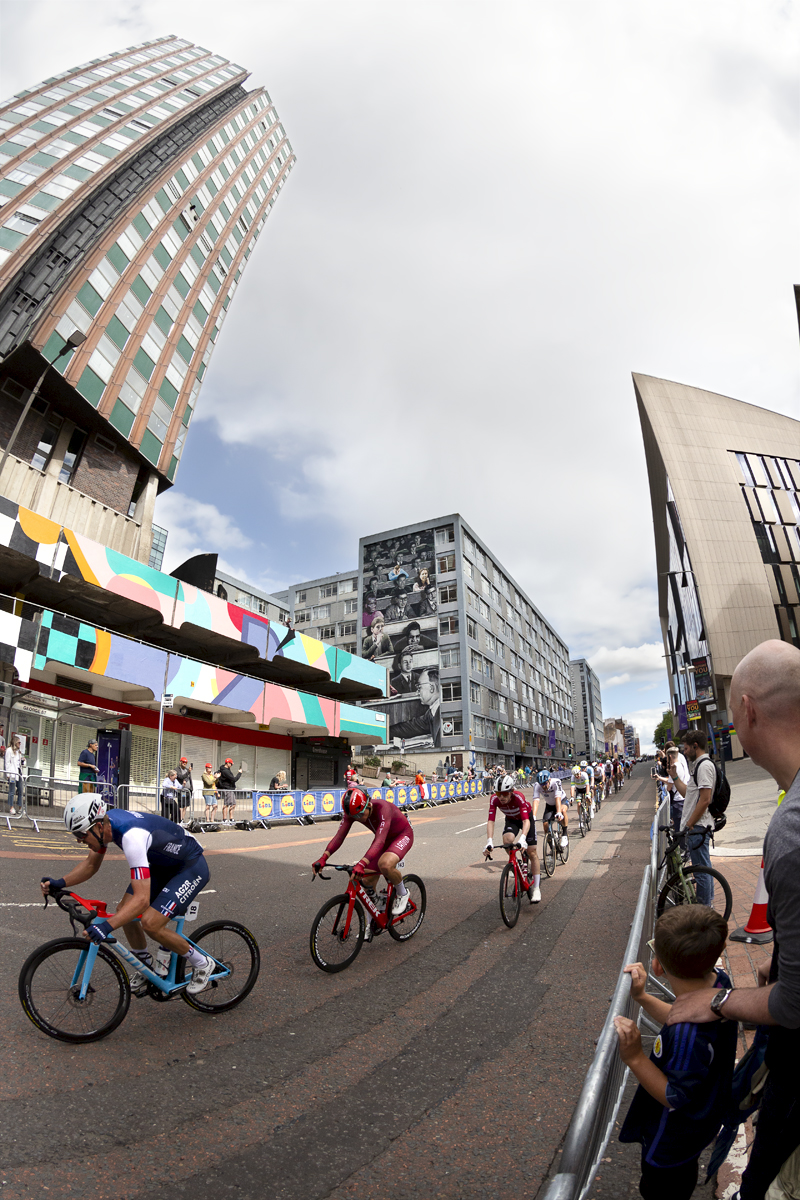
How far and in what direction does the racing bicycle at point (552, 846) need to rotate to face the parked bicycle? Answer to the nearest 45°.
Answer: approximately 45° to its left

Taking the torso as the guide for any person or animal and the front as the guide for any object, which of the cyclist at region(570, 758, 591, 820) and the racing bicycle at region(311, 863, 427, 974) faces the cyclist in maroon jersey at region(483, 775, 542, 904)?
the cyclist

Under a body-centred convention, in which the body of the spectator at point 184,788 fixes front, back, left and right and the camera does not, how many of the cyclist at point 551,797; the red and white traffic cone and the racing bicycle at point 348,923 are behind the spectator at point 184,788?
0

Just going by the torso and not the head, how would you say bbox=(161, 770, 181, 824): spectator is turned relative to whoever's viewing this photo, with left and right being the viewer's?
facing the viewer and to the right of the viewer

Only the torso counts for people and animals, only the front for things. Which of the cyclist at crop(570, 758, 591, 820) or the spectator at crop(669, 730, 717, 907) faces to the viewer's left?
the spectator

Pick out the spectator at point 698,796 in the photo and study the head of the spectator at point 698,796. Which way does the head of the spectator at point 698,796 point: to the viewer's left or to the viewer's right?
to the viewer's left

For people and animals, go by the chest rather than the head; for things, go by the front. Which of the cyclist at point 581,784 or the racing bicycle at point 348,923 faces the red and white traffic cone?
the cyclist

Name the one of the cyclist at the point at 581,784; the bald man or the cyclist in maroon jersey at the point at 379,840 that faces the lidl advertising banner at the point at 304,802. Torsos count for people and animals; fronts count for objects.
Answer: the bald man

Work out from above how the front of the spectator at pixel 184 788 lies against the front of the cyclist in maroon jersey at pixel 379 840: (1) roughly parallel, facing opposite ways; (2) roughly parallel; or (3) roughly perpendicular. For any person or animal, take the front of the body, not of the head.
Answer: roughly perpendicular

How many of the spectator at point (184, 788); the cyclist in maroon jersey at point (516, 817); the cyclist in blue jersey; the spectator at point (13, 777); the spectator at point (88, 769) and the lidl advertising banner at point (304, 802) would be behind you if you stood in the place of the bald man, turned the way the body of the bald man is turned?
0

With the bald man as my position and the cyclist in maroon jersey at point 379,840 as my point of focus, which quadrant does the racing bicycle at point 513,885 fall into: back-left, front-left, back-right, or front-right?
front-right

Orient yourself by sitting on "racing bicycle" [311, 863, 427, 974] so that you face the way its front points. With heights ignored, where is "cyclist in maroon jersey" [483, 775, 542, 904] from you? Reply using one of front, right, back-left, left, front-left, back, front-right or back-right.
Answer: back

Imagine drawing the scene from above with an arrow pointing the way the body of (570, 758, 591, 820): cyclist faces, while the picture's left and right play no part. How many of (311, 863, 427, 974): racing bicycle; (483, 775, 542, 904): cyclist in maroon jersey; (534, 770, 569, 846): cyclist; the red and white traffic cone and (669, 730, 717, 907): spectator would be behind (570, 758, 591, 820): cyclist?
0

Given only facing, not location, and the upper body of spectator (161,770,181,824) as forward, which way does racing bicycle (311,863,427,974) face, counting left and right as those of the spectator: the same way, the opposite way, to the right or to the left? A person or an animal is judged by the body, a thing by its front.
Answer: to the right

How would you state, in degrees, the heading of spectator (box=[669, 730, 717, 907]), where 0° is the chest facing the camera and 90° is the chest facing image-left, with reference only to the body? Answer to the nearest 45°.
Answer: approximately 90°

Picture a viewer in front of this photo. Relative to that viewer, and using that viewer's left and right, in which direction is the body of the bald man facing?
facing away from the viewer and to the left of the viewer

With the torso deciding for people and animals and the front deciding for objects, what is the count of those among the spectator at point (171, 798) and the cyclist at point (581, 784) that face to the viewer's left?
0

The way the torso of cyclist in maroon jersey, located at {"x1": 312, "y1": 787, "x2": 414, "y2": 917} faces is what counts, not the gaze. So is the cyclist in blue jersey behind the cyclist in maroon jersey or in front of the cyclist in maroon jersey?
in front

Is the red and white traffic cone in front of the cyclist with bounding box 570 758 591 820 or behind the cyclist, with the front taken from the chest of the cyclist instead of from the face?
in front

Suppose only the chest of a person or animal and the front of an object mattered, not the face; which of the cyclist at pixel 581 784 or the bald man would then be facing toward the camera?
the cyclist

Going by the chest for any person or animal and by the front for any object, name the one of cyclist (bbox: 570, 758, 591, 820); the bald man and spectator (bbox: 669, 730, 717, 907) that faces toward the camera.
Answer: the cyclist

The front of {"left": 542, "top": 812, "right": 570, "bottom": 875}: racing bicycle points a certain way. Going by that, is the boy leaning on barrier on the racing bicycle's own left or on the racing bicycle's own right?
on the racing bicycle's own left

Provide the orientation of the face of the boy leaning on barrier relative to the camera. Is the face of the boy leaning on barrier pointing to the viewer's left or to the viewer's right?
to the viewer's left

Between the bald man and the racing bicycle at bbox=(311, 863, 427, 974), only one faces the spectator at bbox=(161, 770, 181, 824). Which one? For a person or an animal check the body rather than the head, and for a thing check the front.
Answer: the bald man

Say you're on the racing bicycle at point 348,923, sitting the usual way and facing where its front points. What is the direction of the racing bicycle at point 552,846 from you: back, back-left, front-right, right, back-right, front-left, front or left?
back
